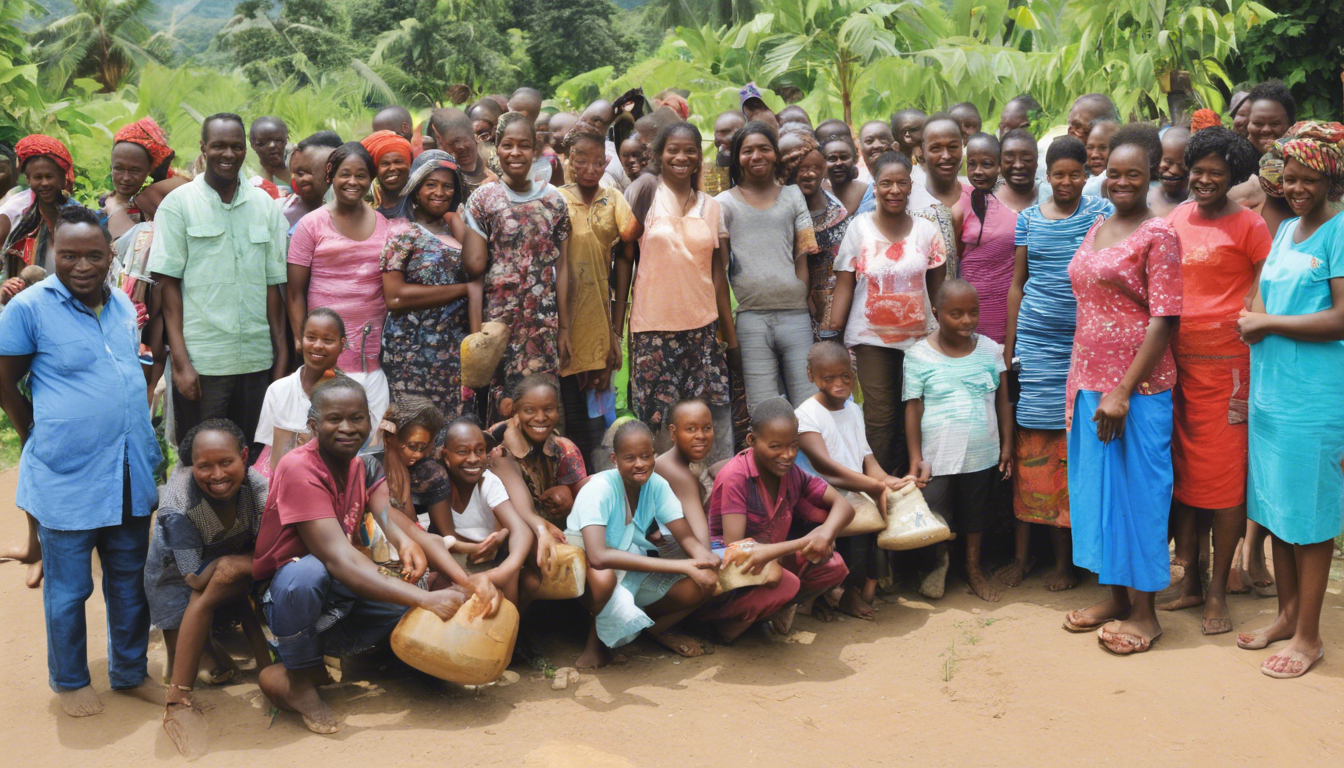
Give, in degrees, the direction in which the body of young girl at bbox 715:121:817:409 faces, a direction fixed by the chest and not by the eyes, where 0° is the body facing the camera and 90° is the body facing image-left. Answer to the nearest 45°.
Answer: approximately 0°

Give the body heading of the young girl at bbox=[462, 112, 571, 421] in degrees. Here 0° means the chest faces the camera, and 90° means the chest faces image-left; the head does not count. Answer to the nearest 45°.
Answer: approximately 0°

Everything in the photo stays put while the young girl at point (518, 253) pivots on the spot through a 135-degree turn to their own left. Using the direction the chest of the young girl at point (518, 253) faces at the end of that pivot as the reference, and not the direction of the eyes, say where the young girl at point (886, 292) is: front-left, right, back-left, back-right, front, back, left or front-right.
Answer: front-right
